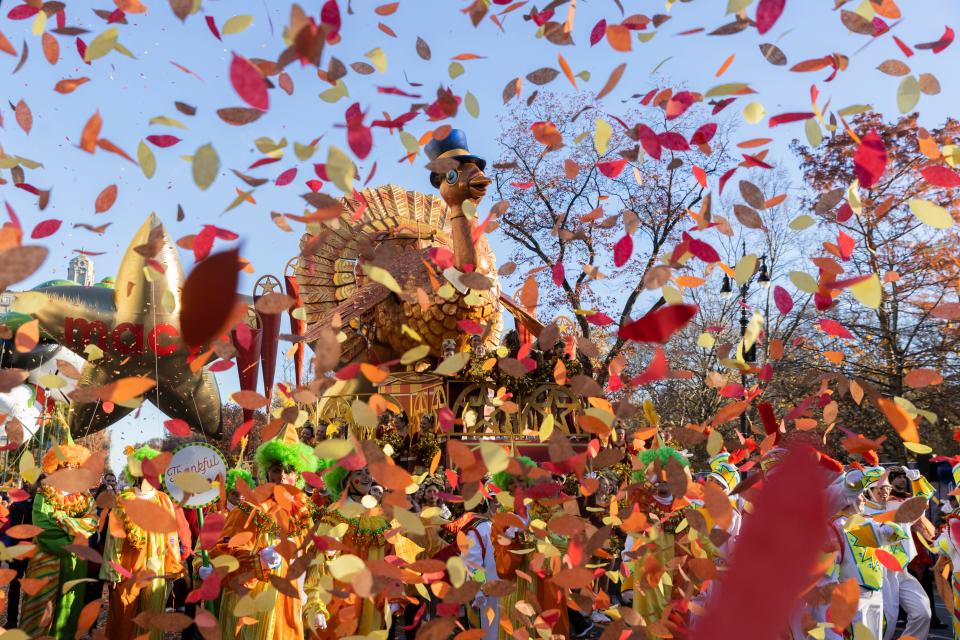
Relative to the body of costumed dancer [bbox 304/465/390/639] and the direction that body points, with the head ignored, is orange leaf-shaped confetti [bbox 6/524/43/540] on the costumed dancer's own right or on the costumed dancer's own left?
on the costumed dancer's own right

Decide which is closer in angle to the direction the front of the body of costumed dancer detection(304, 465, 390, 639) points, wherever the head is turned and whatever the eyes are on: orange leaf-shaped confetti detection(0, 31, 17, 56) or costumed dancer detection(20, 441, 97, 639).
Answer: the orange leaf-shaped confetti

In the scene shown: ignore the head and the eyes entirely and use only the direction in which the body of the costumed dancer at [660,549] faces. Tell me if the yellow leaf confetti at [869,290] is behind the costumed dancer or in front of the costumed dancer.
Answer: in front

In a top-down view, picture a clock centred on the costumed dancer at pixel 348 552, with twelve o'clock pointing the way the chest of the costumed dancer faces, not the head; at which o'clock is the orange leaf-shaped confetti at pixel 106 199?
The orange leaf-shaped confetti is roughly at 2 o'clock from the costumed dancer.

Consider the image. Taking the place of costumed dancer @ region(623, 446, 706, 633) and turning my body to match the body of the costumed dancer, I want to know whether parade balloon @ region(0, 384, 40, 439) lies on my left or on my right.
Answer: on my right

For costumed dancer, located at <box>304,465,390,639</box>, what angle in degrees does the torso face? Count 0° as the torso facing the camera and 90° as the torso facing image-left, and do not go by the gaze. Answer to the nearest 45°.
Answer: approximately 315°

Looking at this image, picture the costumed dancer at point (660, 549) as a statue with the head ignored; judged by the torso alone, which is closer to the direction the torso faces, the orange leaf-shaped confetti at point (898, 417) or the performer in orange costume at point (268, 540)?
the orange leaf-shaped confetti

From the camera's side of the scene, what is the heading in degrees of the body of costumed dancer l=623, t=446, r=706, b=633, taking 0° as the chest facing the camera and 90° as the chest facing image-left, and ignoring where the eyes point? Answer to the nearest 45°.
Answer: approximately 0°

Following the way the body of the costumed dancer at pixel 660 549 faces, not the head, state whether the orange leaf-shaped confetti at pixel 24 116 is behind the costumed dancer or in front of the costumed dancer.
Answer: in front

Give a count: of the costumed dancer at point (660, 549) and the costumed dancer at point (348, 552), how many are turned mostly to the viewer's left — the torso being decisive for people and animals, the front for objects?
0

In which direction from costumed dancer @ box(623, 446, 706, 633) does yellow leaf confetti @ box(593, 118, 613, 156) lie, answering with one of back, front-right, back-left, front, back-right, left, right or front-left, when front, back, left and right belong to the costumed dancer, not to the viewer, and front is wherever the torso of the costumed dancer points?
front
